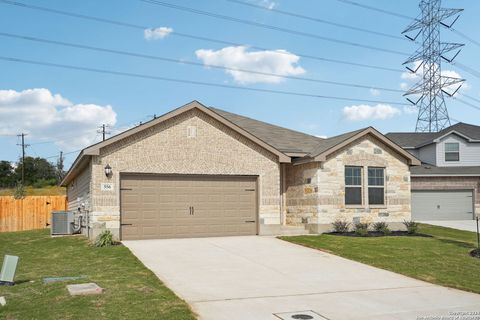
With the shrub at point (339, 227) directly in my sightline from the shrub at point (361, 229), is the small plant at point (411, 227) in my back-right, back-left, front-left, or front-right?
back-right

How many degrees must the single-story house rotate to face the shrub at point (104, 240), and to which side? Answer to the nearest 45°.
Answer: approximately 45° to its right

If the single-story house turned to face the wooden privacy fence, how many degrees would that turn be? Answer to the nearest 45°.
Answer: approximately 135° to its right

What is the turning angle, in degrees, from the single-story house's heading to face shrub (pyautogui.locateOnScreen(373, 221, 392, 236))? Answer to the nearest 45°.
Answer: approximately 90° to its left

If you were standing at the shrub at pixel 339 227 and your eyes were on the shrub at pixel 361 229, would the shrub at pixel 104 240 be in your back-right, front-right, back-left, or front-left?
back-right

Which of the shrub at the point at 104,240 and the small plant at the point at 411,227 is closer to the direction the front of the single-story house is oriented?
the shrub

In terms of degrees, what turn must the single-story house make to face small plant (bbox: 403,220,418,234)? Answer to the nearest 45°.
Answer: approximately 90° to its left

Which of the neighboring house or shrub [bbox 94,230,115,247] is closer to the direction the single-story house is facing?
the shrub

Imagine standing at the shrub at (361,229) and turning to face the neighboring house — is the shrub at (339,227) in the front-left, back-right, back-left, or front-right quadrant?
back-left

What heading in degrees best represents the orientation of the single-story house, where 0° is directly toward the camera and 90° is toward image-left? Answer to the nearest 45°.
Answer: approximately 0°

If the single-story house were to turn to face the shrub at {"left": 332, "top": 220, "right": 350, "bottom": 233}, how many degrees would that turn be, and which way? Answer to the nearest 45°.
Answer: approximately 90° to its left
